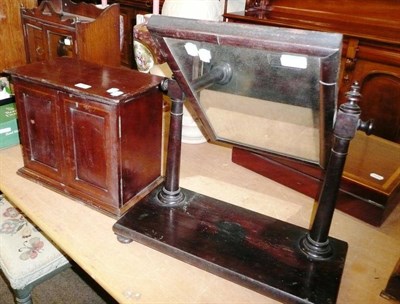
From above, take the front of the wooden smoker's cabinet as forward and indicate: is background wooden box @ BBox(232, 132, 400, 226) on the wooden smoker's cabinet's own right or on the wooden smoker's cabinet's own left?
on the wooden smoker's cabinet's own left

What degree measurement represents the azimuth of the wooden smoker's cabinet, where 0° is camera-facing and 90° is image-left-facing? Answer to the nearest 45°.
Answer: approximately 45°

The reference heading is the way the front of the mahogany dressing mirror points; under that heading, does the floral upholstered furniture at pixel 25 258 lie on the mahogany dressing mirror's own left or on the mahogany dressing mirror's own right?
on the mahogany dressing mirror's own right

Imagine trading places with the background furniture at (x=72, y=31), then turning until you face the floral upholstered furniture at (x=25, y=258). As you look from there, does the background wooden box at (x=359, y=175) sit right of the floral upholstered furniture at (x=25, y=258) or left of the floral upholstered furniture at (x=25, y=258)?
left

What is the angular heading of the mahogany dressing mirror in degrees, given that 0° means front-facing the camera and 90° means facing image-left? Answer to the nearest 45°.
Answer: approximately 45°

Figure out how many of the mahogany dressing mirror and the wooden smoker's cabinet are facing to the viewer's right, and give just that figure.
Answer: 0

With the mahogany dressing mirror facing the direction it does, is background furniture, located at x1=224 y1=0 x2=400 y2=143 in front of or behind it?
behind
